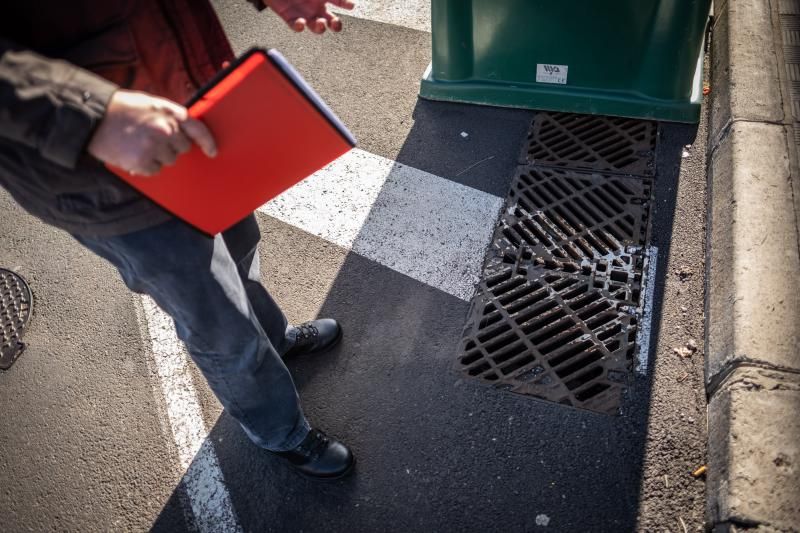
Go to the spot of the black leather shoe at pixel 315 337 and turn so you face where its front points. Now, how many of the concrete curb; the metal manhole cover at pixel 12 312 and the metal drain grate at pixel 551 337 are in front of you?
2

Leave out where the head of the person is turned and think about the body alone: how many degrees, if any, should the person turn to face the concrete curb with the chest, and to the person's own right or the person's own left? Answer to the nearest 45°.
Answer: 0° — they already face it

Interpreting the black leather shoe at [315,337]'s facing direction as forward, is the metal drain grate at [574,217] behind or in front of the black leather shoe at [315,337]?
in front

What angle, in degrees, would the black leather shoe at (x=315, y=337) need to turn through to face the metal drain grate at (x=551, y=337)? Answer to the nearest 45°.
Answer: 0° — it already faces it

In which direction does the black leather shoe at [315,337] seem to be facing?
to the viewer's right

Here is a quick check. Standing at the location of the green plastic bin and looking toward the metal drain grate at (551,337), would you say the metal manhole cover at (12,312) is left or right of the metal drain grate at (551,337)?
right

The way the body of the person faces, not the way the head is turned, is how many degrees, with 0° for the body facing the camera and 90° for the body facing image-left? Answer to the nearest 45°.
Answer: approximately 270°

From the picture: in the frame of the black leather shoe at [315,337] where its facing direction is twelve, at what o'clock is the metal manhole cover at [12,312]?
The metal manhole cover is roughly at 7 o'clock from the black leather shoe.
